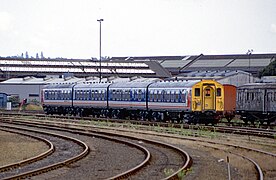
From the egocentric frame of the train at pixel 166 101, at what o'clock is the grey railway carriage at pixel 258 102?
The grey railway carriage is roughly at 11 o'clock from the train.

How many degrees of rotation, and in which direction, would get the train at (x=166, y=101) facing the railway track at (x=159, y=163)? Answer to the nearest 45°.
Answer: approximately 45° to its right

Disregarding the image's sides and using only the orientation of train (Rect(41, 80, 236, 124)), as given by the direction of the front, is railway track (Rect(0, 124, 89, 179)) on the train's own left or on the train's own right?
on the train's own right

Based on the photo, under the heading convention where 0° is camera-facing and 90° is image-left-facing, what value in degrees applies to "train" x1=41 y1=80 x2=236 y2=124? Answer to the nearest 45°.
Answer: approximately 315°
